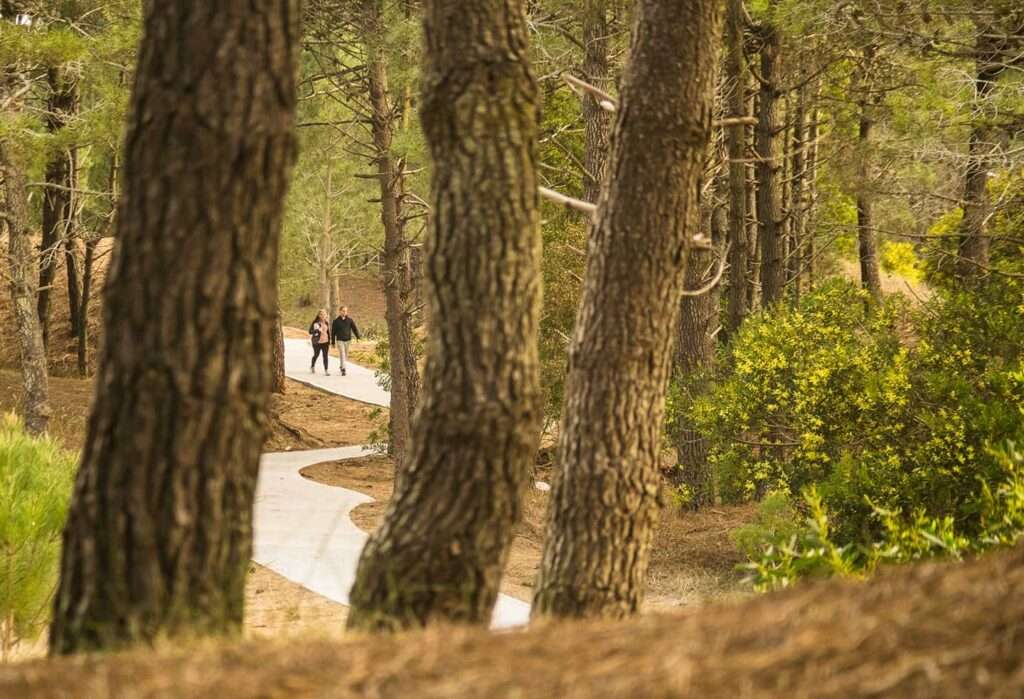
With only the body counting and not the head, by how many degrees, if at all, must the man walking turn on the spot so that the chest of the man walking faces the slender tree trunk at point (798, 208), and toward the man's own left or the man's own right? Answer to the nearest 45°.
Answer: approximately 45° to the man's own left

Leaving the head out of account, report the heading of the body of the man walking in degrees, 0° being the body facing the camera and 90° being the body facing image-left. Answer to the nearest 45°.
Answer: approximately 0°

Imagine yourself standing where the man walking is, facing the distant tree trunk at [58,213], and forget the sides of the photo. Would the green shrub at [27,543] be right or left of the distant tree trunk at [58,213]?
left

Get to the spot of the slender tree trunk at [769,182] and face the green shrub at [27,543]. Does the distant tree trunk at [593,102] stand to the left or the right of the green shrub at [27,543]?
right
